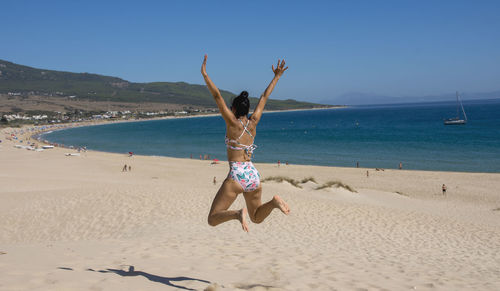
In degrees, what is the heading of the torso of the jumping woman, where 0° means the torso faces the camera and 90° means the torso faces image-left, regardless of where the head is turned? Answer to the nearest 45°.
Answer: approximately 135°

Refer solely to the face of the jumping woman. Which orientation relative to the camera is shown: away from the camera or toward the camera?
away from the camera
